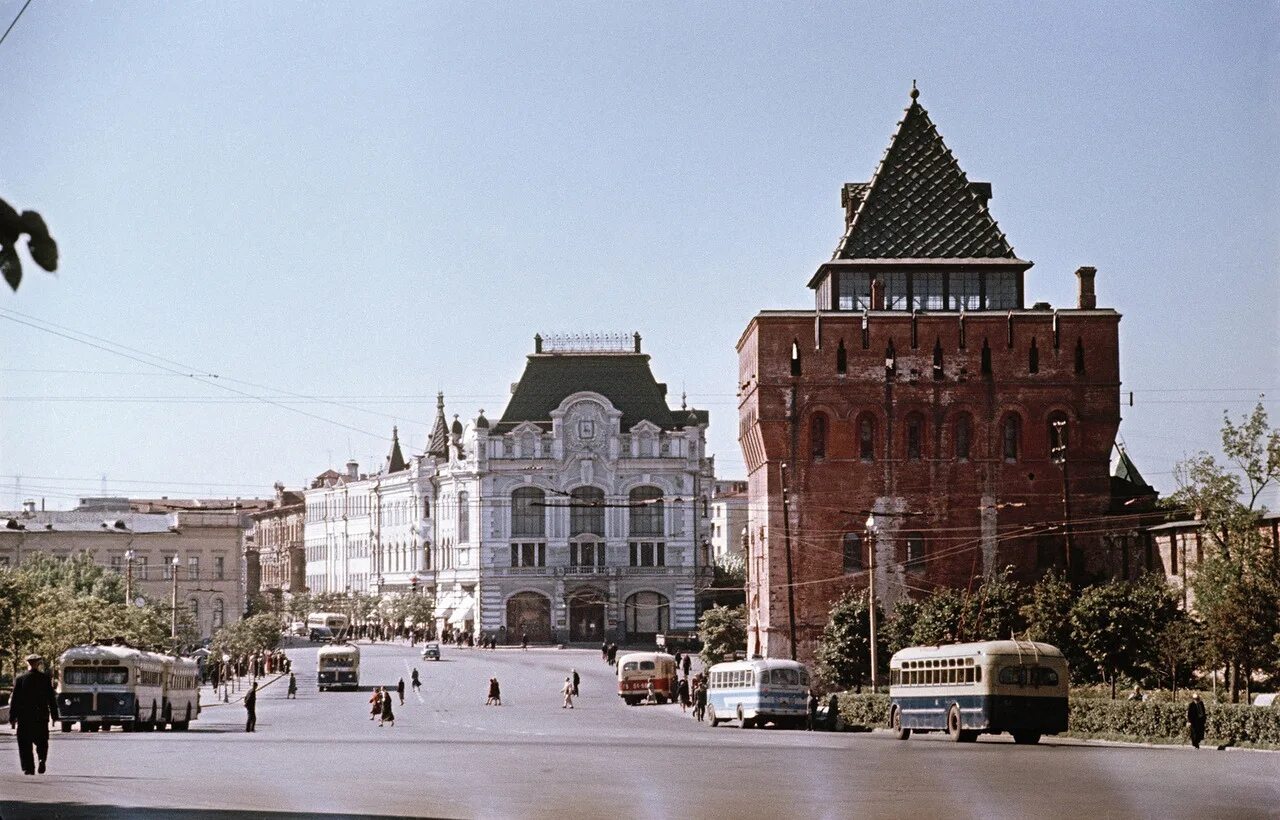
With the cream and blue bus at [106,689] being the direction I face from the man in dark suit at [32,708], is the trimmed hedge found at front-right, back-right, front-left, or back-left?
front-right

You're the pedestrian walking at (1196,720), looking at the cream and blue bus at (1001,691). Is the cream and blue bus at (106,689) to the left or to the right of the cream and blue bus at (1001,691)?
left

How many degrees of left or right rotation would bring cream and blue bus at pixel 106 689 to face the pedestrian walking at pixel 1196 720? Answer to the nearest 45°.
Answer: approximately 90° to its left

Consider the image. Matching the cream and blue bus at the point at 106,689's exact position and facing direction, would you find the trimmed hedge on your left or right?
on your left

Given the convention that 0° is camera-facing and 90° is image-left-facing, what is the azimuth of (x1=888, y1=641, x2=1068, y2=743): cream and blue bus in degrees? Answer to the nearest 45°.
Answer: approximately 135°

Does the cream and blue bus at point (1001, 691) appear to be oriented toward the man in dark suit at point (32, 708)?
no
